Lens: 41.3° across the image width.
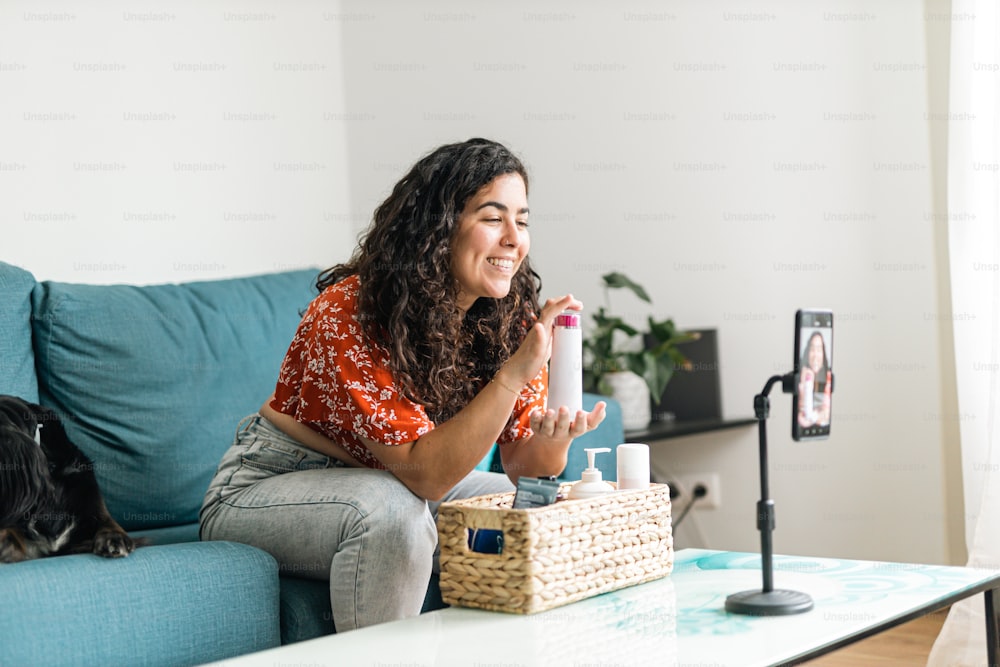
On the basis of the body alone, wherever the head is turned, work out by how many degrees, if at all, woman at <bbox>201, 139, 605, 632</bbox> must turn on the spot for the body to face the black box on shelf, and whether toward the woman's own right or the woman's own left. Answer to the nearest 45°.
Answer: approximately 90° to the woman's own left

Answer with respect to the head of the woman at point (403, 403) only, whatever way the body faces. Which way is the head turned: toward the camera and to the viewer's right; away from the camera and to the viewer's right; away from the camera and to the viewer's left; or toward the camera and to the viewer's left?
toward the camera and to the viewer's right

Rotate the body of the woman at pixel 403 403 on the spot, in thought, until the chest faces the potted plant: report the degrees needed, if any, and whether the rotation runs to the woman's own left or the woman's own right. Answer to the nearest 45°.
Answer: approximately 90° to the woman's own left

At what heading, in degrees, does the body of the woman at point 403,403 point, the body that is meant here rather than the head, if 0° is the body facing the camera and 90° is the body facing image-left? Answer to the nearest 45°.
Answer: approximately 315°

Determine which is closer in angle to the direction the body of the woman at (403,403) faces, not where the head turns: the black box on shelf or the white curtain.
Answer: the white curtain

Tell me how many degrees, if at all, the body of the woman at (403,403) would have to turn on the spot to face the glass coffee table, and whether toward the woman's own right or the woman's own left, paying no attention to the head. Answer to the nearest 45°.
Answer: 0° — they already face it
